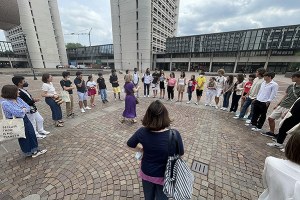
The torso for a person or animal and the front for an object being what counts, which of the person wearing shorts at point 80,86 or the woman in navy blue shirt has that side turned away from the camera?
the woman in navy blue shirt

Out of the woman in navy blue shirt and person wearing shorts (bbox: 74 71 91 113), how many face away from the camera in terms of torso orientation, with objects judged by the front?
1

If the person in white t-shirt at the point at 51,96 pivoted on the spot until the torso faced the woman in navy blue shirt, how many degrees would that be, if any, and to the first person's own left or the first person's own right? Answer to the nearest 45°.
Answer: approximately 45° to the first person's own right

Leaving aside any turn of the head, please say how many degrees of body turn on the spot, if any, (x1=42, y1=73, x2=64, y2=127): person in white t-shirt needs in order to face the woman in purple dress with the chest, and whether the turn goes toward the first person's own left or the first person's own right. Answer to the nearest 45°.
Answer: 0° — they already face them

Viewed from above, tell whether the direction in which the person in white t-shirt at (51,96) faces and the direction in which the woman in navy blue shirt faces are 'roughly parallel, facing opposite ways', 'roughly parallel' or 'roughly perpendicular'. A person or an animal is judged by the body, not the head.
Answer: roughly perpendicular

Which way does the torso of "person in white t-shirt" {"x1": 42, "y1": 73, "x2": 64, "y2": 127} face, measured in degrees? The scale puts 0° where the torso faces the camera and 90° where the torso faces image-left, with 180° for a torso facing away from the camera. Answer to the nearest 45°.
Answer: approximately 315°

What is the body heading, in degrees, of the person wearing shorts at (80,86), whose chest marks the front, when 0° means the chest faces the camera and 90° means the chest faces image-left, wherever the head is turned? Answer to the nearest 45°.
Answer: approximately 315°

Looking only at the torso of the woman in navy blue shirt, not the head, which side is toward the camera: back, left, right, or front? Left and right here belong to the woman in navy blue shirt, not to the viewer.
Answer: back

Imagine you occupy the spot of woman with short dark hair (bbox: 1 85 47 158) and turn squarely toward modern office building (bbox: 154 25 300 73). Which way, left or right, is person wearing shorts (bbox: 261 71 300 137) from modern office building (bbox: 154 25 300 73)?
right

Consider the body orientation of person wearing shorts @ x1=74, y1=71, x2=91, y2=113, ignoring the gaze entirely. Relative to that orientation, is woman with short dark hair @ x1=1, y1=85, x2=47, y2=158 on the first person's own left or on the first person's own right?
on the first person's own right

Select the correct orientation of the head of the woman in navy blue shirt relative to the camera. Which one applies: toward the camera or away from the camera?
away from the camera
